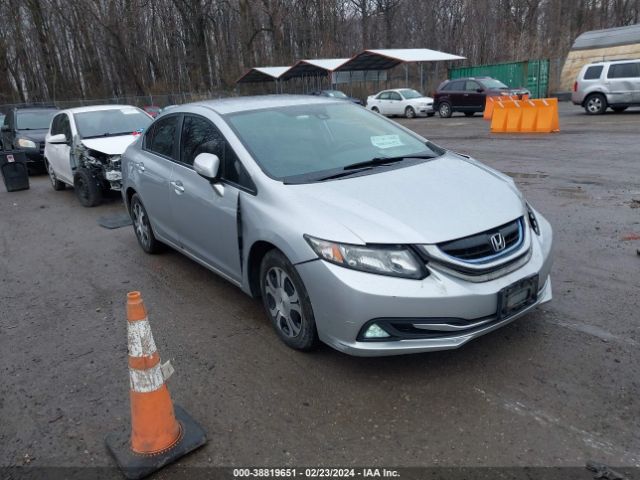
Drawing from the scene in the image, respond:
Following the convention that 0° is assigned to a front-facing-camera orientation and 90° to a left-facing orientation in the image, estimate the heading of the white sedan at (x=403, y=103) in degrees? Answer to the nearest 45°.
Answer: approximately 315°

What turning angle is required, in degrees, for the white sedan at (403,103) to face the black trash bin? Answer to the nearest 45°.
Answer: approximately 90° to its right

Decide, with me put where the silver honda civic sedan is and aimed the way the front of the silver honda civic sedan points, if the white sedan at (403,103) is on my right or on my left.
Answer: on my left

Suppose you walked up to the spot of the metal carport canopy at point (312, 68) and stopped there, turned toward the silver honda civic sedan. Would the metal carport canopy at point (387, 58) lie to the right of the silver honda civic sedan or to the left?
left

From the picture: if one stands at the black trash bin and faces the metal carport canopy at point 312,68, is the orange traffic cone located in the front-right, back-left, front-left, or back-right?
back-right

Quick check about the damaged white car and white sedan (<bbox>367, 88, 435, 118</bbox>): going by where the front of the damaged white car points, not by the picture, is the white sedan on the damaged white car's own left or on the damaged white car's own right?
on the damaged white car's own left

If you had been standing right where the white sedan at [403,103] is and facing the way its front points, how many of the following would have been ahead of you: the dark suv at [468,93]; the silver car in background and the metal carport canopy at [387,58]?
2

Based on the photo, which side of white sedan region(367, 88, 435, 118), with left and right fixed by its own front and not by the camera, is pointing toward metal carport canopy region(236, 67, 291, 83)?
back

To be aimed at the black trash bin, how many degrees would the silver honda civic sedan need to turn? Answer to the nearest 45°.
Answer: approximately 180°

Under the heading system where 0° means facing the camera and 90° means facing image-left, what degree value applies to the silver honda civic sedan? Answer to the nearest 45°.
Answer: approximately 315°

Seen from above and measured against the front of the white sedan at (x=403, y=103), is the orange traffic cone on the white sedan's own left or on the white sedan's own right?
on the white sedan's own right

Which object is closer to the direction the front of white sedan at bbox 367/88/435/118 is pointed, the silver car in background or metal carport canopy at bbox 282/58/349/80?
the silver car in background

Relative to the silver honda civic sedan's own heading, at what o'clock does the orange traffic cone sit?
The orange traffic cone is roughly at 3 o'clock from the silver honda civic sedan.

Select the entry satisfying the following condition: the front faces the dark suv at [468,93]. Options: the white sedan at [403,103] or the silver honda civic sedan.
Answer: the white sedan
